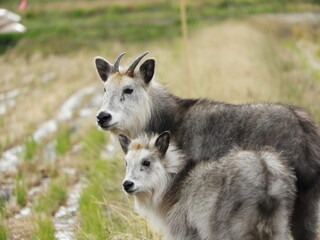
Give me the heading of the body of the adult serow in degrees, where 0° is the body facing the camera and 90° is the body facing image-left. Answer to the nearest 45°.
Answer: approximately 90°
